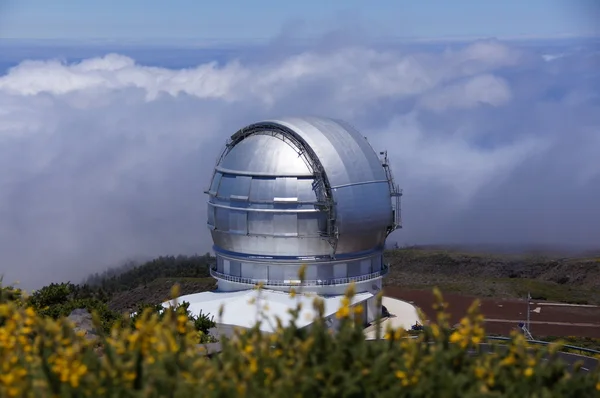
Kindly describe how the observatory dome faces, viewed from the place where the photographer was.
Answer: facing the viewer and to the left of the viewer
